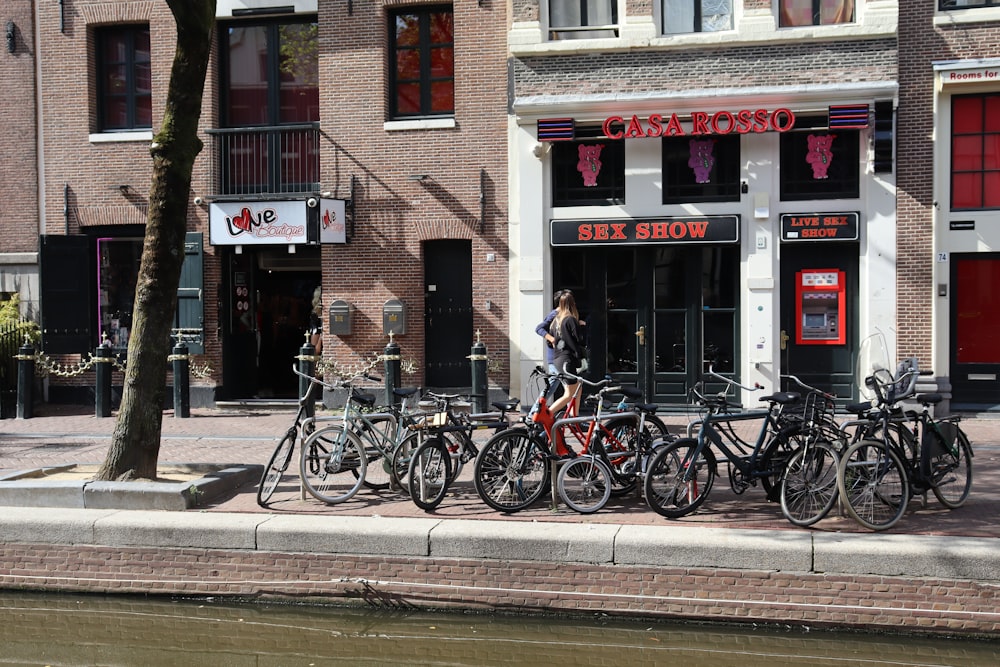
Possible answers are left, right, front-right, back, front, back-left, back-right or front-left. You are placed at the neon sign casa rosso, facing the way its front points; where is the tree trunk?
front-right

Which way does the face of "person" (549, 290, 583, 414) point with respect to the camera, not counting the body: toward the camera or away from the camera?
away from the camera

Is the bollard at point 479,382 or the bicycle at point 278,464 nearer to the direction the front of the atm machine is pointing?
the bicycle

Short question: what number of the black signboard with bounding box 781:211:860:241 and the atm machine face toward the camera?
2

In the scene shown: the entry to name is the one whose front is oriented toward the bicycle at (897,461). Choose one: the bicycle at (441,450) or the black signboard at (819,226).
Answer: the black signboard

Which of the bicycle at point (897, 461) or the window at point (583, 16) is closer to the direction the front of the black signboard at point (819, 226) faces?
the bicycle
